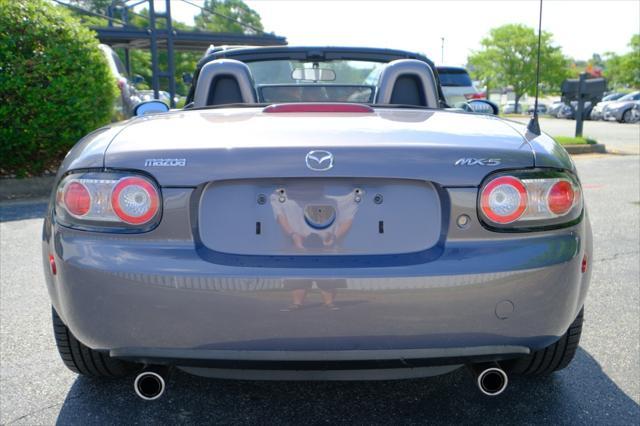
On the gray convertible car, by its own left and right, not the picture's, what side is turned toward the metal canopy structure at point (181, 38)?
front

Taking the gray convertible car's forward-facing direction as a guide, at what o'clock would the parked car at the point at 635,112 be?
The parked car is roughly at 1 o'clock from the gray convertible car.

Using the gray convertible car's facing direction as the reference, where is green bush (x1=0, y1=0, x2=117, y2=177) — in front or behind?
in front

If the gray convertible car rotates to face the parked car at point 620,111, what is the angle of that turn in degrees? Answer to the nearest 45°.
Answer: approximately 45° to its right

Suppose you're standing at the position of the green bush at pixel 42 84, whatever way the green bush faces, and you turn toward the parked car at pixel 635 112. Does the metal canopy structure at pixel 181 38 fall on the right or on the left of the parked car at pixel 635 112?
left

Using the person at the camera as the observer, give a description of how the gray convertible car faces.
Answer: facing away from the viewer

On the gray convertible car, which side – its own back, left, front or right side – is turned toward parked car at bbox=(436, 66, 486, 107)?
front

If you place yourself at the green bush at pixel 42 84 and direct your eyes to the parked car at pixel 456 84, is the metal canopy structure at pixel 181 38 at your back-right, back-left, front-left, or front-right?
front-left
